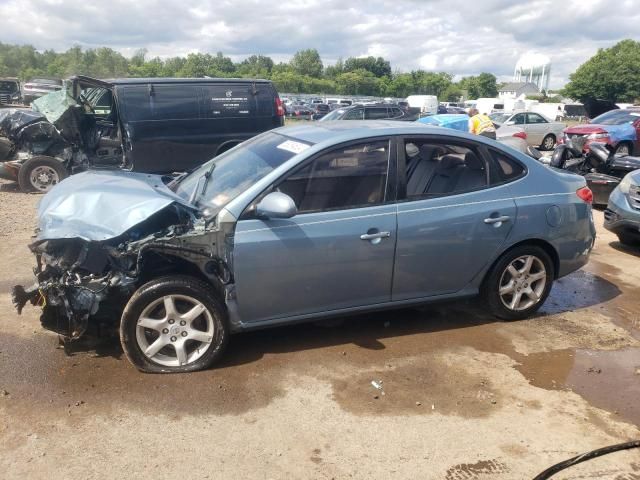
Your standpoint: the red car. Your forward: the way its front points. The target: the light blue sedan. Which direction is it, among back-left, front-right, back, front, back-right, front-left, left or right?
front-left

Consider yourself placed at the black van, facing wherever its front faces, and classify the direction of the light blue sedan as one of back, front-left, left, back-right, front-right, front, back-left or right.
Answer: left

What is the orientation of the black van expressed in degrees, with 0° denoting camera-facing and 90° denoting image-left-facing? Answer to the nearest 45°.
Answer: approximately 90°

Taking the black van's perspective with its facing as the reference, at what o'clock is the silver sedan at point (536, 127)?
The silver sedan is roughly at 5 o'clock from the black van.

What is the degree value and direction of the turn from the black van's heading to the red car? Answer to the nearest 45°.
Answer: approximately 180°

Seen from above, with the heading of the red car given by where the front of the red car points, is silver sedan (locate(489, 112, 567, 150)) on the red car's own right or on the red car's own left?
on the red car's own right

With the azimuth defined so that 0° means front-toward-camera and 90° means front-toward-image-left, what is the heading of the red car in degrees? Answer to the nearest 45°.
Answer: approximately 45°

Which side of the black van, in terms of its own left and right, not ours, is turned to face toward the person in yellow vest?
back
